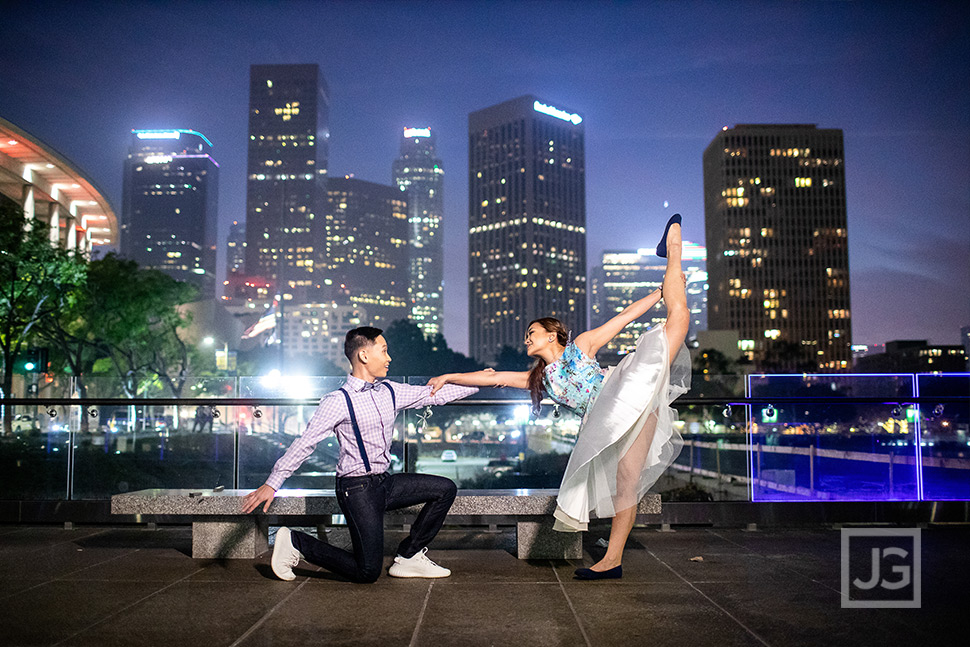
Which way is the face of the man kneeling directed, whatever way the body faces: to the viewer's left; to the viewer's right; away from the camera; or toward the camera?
to the viewer's right

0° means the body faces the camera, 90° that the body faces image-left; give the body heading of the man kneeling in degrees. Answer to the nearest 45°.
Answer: approximately 315°

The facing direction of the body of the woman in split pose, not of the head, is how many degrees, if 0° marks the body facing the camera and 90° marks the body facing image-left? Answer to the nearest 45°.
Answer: approximately 90°

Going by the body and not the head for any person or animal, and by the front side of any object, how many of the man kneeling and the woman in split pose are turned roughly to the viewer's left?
1

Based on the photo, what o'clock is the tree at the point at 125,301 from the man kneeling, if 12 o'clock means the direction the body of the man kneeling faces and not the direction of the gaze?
The tree is roughly at 7 o'clock from the man kneeling.

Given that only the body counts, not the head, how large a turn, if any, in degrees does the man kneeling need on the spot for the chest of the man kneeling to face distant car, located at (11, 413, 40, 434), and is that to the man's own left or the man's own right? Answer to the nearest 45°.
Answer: approximately 180°
